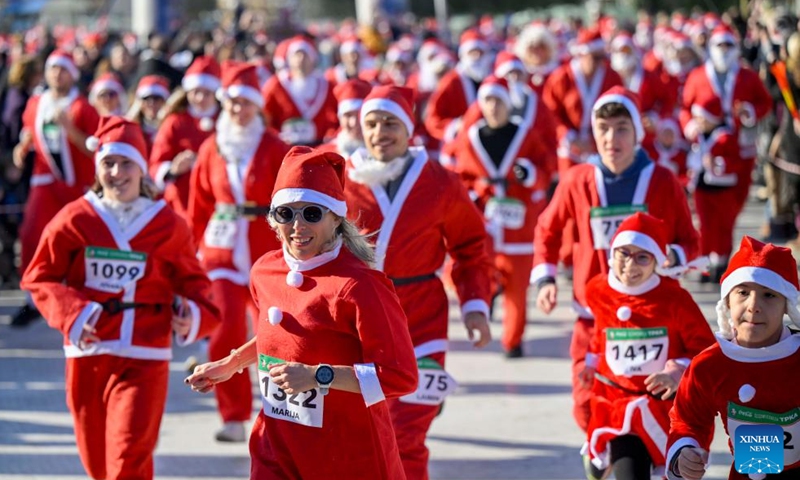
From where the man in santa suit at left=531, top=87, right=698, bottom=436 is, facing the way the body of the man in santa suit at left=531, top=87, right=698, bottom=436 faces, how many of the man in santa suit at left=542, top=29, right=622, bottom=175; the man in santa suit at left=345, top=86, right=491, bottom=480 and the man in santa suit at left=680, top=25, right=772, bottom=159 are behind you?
2

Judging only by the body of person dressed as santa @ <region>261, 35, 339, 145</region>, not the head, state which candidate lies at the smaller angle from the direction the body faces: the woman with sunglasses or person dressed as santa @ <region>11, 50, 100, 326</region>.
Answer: the woman with sunglasses

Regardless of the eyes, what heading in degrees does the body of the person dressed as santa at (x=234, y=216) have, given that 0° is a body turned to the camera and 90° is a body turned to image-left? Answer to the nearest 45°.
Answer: approximately 0°

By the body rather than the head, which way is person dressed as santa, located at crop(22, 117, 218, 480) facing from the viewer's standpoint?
toward the camera

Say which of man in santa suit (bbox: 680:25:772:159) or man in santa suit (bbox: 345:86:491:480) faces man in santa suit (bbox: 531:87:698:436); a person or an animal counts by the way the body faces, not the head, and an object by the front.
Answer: man in santa suit (bbox: 680:25:772:159)

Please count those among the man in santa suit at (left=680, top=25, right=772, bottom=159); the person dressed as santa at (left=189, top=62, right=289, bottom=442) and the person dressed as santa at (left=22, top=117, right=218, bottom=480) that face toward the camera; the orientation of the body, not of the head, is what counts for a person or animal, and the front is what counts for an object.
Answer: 3

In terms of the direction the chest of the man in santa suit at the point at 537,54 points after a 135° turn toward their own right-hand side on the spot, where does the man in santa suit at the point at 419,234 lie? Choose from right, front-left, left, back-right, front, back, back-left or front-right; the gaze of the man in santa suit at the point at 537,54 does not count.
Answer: back-left

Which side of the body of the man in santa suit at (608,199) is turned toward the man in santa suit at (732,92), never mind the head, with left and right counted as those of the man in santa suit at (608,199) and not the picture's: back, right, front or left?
back

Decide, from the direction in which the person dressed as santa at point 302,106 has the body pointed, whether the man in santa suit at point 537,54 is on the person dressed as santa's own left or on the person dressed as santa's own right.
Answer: on the person dressed as santa's own left

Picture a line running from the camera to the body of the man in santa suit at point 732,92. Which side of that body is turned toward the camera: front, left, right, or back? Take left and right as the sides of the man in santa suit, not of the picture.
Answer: front
